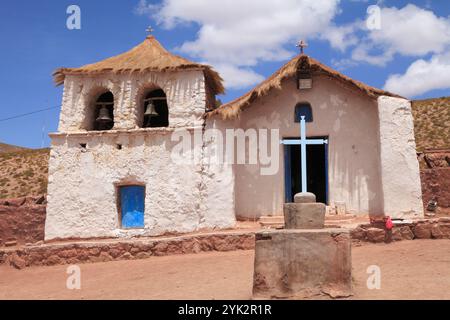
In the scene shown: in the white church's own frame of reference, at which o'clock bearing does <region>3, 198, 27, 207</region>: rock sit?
The rock is roughly at 4 o'clock from the white church.

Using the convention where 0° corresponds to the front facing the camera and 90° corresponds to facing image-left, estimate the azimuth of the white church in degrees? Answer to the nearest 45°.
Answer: approximately 0°

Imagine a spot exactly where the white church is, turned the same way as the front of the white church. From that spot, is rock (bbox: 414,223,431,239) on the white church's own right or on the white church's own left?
on the white church's own left

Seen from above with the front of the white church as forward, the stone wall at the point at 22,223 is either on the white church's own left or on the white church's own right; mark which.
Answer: on the white church's own right

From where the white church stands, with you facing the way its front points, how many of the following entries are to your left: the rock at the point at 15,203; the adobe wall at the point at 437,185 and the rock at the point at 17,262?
1

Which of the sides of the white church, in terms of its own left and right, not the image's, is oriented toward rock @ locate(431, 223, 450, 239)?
left

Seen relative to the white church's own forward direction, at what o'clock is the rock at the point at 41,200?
The rock is roughly at 4 o'clock from the white church.

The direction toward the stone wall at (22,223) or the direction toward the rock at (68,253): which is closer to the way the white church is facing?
the rock

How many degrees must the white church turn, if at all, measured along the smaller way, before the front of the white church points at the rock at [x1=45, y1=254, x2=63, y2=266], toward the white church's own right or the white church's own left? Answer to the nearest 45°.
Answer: approximately 90° to the white church's own right

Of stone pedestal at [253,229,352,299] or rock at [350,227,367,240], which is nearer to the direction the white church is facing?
the stone pedestal

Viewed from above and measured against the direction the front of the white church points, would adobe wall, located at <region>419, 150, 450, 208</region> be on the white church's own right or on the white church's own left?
on the white church's own left

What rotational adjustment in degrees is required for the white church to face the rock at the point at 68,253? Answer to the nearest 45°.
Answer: approximately 90° to its right

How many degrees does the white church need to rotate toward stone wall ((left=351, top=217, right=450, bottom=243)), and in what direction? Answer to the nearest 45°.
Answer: approximately 90° to its left
